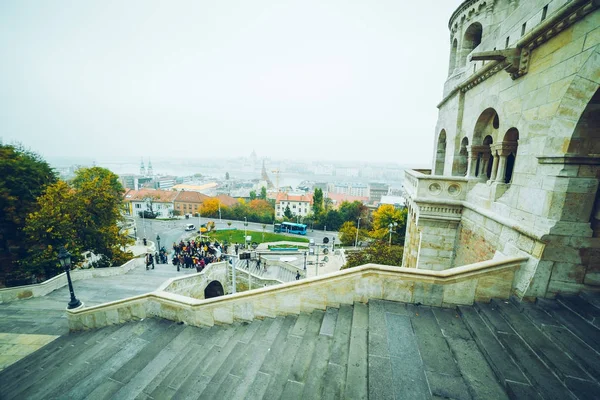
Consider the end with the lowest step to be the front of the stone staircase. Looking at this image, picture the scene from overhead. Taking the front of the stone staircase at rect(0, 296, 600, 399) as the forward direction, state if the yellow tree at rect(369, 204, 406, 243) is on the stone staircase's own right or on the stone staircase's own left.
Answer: on the stone staircase's own right

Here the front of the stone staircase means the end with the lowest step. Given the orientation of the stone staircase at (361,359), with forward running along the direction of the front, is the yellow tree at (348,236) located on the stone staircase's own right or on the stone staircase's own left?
on the stone staircase's own right

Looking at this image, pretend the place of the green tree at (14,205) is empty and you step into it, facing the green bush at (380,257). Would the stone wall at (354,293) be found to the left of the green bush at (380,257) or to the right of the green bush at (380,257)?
right
